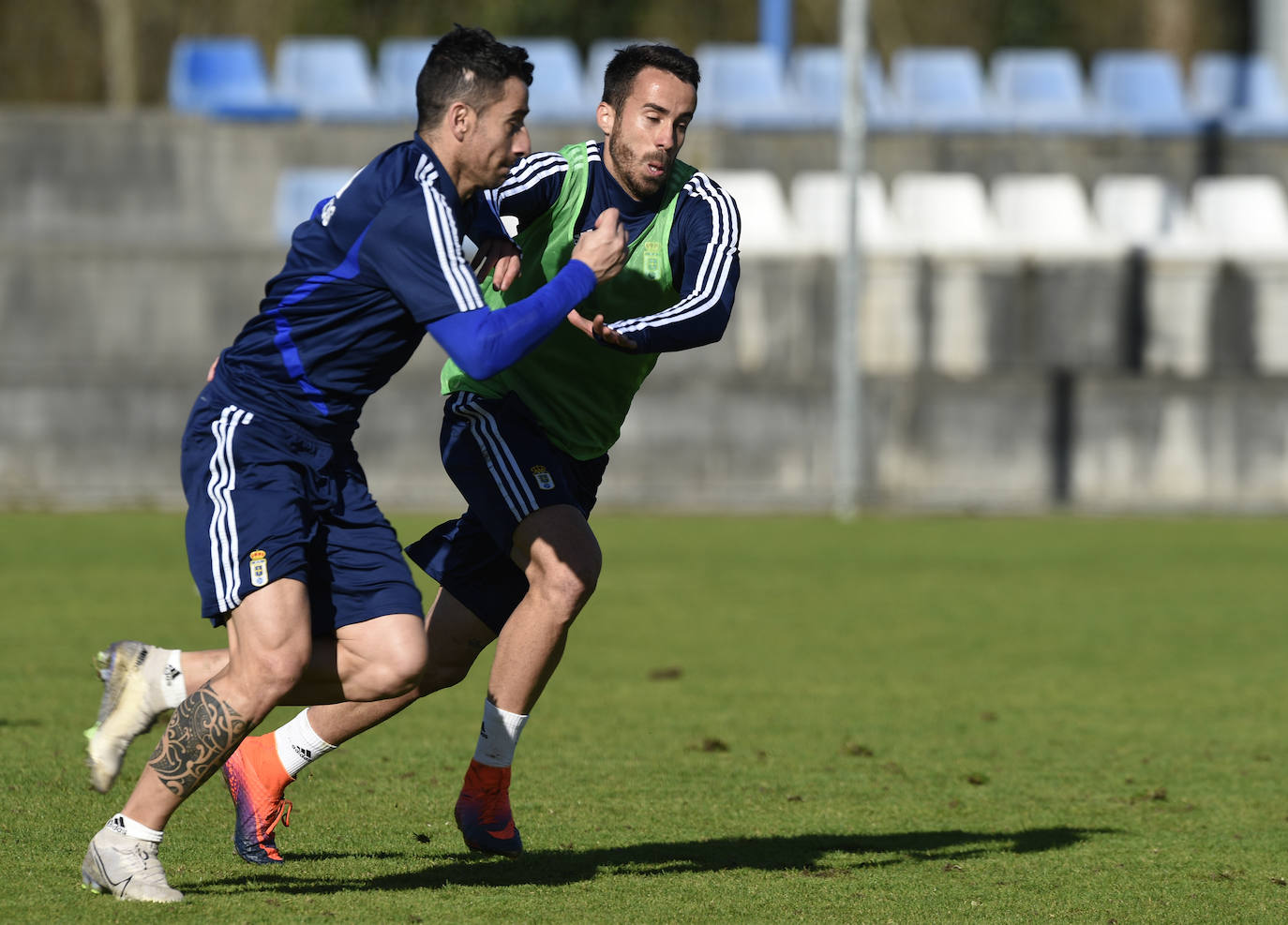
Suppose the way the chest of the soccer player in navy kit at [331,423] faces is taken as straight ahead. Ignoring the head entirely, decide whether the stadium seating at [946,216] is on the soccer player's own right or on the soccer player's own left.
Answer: on the soccer player's own left

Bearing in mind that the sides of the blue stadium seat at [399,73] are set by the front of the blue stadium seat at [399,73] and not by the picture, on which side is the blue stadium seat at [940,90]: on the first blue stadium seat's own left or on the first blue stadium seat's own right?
on the first blue stadium seat's own left

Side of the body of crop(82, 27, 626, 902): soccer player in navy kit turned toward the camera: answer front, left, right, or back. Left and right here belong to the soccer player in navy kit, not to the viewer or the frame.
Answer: right

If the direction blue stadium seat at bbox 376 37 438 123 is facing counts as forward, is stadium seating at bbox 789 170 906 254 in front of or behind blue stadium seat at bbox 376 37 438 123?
in front

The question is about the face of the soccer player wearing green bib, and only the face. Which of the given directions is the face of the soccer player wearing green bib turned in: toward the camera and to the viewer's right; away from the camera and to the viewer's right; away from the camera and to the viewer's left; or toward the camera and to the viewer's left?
toward the camera and to the viewer's right

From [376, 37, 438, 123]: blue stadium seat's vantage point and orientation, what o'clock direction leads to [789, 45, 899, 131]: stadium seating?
The stadium seating is roughly at 9 o'clock from the blue stadium seat.

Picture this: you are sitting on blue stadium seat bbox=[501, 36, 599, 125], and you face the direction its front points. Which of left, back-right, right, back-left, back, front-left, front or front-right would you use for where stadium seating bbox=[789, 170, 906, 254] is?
front-left

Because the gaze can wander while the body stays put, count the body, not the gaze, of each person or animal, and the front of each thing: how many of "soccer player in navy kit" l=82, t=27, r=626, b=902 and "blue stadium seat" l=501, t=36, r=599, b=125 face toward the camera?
1

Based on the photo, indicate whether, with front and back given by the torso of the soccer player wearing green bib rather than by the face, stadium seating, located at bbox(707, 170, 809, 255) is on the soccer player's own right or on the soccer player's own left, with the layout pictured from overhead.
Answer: on the soccer player's own left

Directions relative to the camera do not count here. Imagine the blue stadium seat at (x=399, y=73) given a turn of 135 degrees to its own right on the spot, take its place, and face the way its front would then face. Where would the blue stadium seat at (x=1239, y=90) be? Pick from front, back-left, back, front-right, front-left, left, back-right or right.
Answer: back-right

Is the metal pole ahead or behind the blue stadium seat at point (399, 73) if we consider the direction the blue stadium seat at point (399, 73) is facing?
ahead

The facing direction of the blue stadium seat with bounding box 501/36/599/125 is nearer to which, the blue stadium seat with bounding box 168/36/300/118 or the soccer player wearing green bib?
the soccer player wearing green bib
